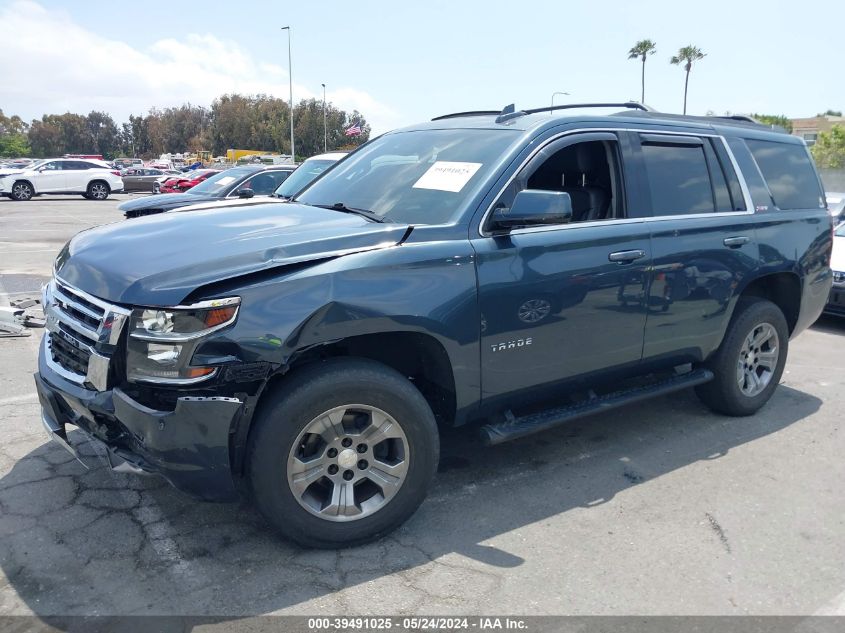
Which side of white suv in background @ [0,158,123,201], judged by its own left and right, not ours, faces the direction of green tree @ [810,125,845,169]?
back

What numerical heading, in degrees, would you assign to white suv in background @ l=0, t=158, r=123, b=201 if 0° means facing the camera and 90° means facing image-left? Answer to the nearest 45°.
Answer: approximately 90°
